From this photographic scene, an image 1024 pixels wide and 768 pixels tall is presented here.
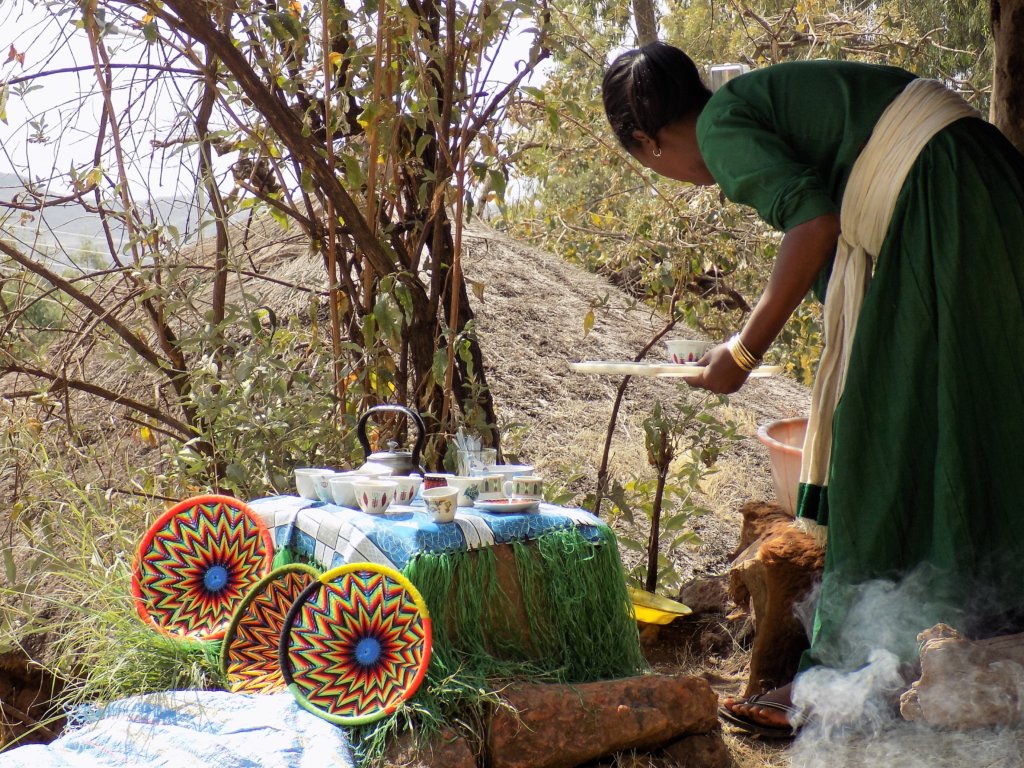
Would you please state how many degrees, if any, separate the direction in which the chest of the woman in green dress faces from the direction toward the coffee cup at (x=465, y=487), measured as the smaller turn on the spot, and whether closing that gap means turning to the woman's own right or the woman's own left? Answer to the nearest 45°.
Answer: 0° — they already face it

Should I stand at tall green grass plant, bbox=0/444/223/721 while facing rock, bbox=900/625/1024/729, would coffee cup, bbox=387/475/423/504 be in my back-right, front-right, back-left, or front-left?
front-left

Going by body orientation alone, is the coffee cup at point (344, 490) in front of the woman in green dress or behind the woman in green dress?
in front

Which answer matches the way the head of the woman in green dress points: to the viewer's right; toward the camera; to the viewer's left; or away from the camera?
to the viewer's left

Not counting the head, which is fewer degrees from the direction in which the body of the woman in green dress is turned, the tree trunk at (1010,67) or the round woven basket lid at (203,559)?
the round woven basket lid

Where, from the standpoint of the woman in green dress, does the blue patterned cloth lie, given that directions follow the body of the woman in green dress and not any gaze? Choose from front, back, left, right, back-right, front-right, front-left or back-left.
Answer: front

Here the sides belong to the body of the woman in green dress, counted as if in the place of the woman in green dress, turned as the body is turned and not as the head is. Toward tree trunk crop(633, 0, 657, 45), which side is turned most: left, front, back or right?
right

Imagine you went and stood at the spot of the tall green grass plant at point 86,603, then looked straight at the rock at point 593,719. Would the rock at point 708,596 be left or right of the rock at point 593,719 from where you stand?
left

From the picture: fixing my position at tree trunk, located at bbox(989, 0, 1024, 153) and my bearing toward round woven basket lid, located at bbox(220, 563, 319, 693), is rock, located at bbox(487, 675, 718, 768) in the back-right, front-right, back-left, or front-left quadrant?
front-left

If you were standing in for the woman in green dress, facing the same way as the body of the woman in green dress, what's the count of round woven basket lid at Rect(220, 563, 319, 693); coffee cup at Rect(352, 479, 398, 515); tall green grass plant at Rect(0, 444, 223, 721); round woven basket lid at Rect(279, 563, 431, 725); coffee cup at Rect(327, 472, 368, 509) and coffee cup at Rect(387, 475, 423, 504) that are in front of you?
6

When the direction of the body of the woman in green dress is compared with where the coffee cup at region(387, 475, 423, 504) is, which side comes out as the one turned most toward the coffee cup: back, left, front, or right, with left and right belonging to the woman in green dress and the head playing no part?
front

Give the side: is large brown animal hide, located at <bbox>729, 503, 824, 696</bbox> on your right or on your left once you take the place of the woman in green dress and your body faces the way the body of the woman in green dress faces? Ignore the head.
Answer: on your right

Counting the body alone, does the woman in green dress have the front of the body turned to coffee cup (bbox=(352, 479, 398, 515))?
yes

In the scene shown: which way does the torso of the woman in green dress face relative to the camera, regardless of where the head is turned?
to the viewer's left
